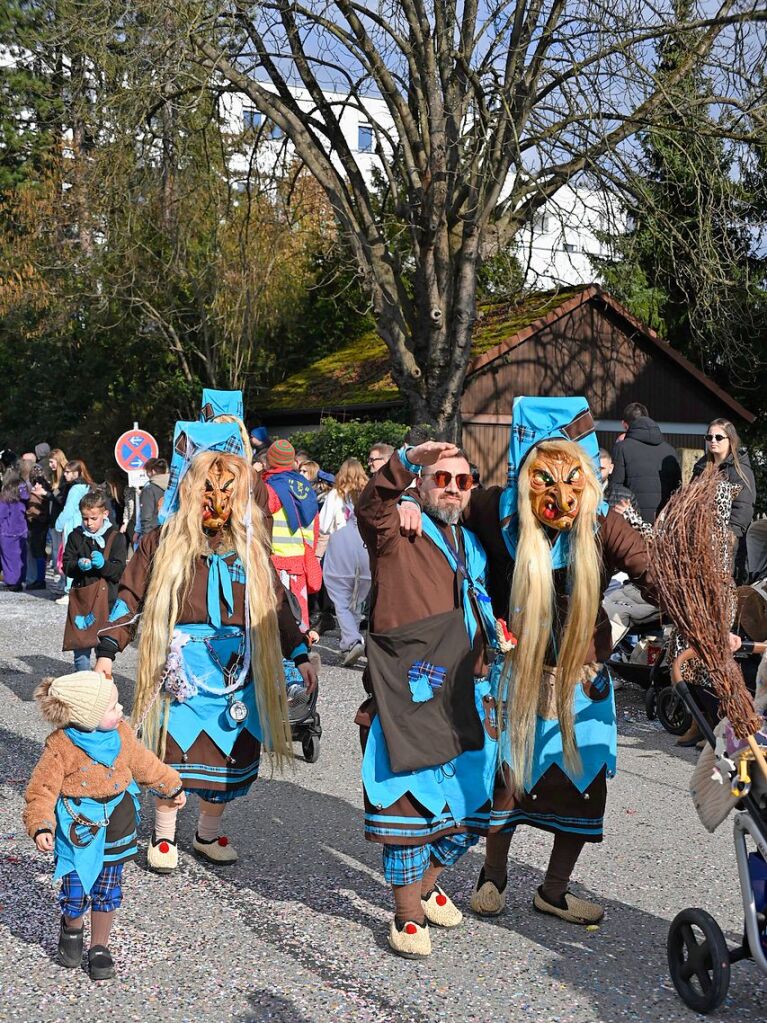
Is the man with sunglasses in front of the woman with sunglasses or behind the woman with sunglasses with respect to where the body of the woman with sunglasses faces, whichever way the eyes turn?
in front

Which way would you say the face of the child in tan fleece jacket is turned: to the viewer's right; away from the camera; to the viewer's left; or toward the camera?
to the viewer's right

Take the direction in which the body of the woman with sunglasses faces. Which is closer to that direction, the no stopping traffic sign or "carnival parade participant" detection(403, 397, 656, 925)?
the carnival parade participant

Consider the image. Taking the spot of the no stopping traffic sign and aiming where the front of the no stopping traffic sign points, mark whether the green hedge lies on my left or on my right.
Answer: on my left

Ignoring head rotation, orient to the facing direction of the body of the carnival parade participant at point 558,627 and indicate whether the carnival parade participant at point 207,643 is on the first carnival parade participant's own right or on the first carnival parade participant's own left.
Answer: on the first carnival parade participant's own right

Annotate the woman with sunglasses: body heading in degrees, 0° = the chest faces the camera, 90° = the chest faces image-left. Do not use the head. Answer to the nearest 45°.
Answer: approximately 45°

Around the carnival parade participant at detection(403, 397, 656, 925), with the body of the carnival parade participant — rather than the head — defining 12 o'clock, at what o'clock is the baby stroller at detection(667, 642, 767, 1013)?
The baby stroller is roughly at 11 o'clock from the carnival parade participant.

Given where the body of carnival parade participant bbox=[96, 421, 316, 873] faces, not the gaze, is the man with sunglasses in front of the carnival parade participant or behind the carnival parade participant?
in front

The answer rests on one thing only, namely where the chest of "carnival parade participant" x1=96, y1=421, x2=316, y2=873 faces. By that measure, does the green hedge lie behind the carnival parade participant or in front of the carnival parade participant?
behind

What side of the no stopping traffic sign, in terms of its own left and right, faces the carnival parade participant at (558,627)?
front

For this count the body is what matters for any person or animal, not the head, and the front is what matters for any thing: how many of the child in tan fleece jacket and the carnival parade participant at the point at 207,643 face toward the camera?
2
